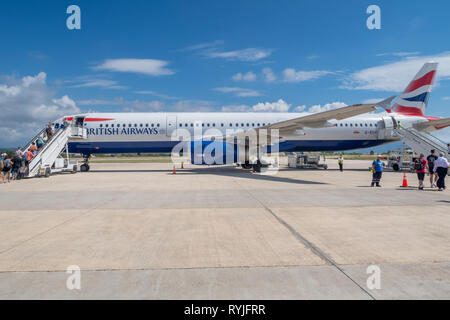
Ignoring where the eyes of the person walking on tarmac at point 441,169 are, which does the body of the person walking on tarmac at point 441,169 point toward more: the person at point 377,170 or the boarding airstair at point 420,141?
the boarding airstair

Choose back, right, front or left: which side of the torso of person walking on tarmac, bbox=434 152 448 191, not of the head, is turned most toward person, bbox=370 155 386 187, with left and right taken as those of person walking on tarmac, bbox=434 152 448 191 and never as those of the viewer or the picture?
left

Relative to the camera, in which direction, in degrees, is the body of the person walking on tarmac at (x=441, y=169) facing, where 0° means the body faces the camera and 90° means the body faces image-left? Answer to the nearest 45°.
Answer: approximately 180°

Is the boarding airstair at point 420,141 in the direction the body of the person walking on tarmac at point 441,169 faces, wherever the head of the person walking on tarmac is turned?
yes
